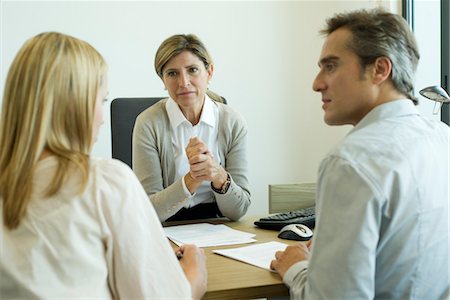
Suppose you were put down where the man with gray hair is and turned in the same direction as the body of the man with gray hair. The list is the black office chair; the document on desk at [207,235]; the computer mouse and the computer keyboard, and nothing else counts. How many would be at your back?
0

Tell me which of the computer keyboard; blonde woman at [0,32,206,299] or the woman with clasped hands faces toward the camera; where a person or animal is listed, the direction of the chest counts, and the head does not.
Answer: the woman with clasped hands

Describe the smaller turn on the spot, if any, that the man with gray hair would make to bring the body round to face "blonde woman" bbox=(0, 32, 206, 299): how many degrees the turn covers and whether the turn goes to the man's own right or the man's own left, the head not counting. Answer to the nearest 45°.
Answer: approximately 90° to the man's own left

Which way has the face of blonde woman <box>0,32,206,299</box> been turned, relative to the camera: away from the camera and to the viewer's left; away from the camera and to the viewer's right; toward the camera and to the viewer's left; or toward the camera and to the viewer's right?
away from the camera and to the viewer's right

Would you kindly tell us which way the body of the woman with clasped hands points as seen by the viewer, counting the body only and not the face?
toward the camera

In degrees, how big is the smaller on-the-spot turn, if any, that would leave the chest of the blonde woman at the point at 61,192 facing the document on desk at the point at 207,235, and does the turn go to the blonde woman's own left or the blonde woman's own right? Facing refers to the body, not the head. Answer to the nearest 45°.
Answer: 0° — they already face it

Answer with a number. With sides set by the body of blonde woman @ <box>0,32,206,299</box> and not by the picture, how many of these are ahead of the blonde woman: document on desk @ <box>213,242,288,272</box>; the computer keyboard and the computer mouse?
3

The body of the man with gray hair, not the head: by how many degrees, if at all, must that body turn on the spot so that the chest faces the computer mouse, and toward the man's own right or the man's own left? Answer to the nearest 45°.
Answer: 0° — they already face it

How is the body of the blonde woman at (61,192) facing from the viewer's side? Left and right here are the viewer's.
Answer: facing away from the viewer and to the right of the viewer

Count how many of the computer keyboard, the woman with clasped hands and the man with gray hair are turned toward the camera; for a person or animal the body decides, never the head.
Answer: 1

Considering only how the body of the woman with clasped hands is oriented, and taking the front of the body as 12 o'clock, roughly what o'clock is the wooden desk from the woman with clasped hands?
The wooden desk is roughly at 12 o'clock from the woman with clasped hands.

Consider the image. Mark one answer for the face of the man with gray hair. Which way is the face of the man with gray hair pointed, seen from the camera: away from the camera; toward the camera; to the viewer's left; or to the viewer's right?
to the viewer's left

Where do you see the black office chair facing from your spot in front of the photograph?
facing the viewer

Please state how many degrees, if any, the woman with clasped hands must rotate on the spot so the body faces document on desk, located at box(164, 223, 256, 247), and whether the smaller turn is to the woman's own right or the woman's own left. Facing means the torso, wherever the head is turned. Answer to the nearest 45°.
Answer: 0° — they already face it

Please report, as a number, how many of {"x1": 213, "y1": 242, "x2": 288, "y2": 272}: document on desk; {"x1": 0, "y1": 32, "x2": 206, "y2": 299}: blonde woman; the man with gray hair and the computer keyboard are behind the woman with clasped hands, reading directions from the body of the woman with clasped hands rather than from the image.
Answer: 0

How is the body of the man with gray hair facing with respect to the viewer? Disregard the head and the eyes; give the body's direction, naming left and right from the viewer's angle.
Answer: facing away from the viewer and to the left of the viewer

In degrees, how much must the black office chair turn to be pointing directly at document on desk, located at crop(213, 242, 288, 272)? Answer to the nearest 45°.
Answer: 0° — it already faces it
